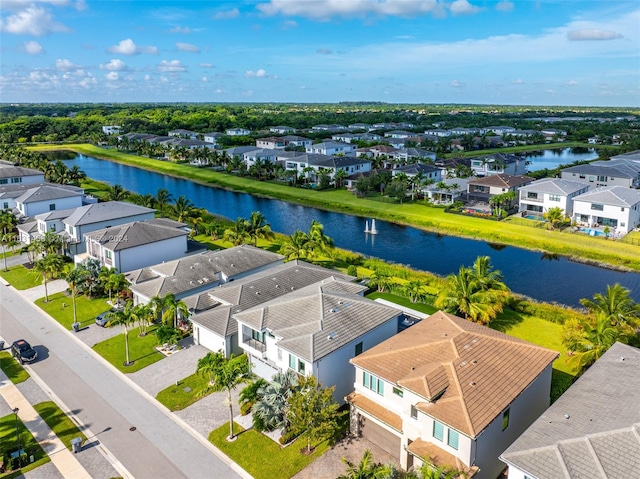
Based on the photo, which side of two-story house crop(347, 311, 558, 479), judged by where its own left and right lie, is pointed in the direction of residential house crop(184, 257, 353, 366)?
right

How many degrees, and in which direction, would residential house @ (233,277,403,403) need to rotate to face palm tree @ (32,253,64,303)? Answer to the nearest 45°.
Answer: approximately 90° to its right

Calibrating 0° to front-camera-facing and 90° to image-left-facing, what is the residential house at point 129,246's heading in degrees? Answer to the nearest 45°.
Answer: approximately 45°

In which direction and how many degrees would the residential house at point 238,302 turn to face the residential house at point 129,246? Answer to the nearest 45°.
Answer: approximately 90° to its right

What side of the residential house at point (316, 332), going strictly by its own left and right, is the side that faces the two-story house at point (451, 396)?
left

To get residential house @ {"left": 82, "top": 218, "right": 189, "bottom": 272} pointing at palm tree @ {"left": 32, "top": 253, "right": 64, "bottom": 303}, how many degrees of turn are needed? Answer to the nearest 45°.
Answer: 0° — it already faces it

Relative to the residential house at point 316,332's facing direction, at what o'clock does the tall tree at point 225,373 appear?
The tall tree is roughly at 12 o'clock from the residential house.
